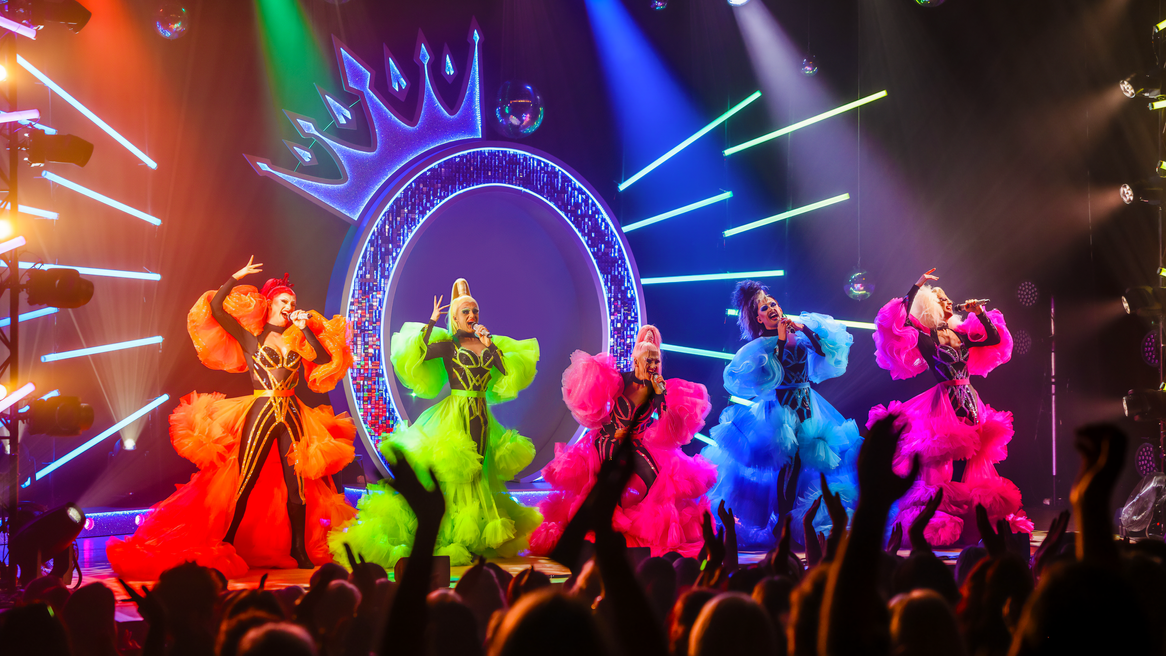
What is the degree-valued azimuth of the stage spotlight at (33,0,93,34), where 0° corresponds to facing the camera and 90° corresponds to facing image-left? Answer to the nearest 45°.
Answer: approximately 270°

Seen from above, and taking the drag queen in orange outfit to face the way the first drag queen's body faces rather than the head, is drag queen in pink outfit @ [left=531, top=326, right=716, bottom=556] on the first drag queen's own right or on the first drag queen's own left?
on the first drag queen's own left

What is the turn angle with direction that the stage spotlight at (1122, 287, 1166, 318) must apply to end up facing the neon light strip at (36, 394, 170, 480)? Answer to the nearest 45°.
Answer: approximately 45° to its left

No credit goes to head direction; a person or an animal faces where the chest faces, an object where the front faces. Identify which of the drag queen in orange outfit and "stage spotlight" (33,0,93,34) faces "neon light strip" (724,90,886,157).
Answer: the stage spotlight

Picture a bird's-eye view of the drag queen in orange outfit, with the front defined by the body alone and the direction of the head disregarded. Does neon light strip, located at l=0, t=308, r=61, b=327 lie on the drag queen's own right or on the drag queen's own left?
on the drag queen's own right

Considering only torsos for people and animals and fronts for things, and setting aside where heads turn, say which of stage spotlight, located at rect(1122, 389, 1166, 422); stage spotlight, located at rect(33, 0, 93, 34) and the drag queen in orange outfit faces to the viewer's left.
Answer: stage spotlight, located at rect(1122, 389, 1166, 422)

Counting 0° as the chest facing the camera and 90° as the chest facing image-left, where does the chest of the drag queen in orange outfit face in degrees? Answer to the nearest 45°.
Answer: approximately 0°

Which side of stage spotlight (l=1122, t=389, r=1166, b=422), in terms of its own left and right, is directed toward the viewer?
left

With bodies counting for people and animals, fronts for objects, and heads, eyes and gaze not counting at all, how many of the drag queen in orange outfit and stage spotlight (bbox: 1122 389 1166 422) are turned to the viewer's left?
1

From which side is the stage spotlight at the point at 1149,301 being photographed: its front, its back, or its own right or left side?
left
